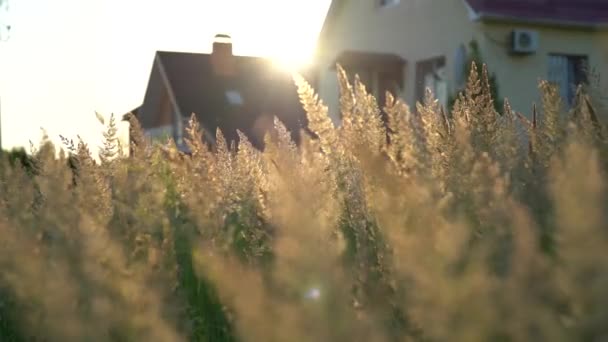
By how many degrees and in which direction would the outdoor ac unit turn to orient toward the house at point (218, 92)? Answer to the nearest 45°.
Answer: approximately 135° to its right

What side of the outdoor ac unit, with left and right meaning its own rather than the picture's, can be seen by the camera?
front
